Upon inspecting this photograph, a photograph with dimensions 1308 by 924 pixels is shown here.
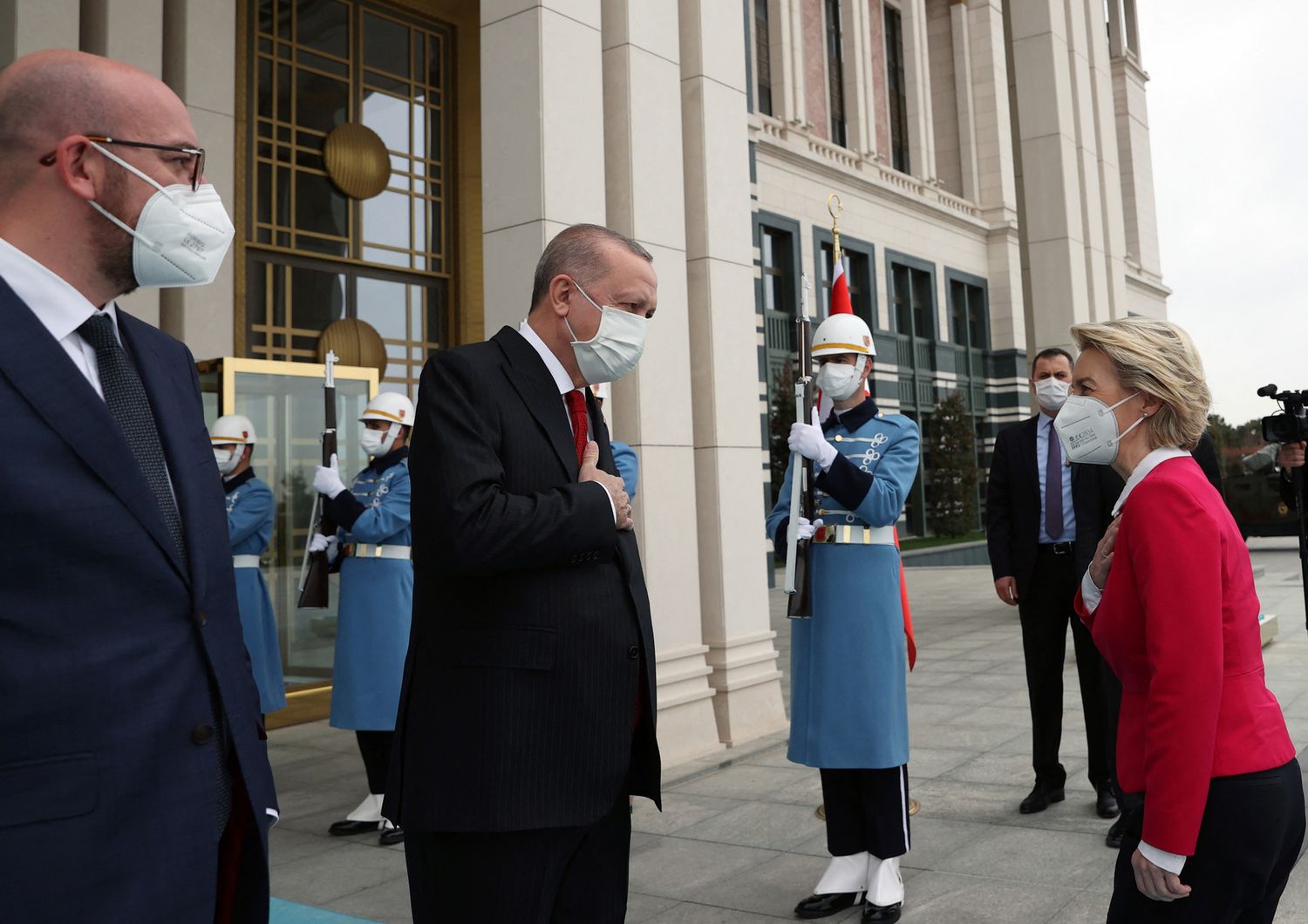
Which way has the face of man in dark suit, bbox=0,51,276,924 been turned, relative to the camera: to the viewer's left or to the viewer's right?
to the viewer's right

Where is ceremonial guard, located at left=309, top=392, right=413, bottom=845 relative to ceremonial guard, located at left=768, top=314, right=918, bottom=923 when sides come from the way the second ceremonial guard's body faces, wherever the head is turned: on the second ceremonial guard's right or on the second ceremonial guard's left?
on the second ceremonial guard's right

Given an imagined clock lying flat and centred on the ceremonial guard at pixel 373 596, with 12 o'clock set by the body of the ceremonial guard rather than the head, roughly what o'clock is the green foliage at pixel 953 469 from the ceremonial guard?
The green foliage is roughly at 6 o'clock from the ceremonial guard.

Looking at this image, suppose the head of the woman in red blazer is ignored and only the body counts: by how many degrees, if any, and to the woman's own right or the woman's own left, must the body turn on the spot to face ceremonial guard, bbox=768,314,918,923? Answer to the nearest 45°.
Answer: approximately 45° to the woman's own right

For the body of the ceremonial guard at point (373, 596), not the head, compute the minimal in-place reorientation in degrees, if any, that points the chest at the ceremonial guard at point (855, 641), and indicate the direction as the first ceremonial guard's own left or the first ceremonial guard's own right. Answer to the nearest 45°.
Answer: approximately 90° to the first ceremonial guard's own left

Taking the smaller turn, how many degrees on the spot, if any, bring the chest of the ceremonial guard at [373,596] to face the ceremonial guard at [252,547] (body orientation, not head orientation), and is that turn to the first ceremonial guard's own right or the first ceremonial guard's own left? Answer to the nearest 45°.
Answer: approximately 90° to the first ceremonial guard's own right

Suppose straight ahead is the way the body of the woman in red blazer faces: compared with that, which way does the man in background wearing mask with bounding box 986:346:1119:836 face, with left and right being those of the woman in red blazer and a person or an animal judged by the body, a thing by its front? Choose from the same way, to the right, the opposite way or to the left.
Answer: to the left

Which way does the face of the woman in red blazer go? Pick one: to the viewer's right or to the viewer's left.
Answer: to the viewer's left

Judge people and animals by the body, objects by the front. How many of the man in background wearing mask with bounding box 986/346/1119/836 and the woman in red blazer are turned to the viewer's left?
1

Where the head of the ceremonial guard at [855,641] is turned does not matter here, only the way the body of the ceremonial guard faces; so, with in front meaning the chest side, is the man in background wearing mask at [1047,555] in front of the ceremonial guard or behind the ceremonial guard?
behind

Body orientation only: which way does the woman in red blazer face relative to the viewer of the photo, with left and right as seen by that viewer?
facing to the left of the viewer
